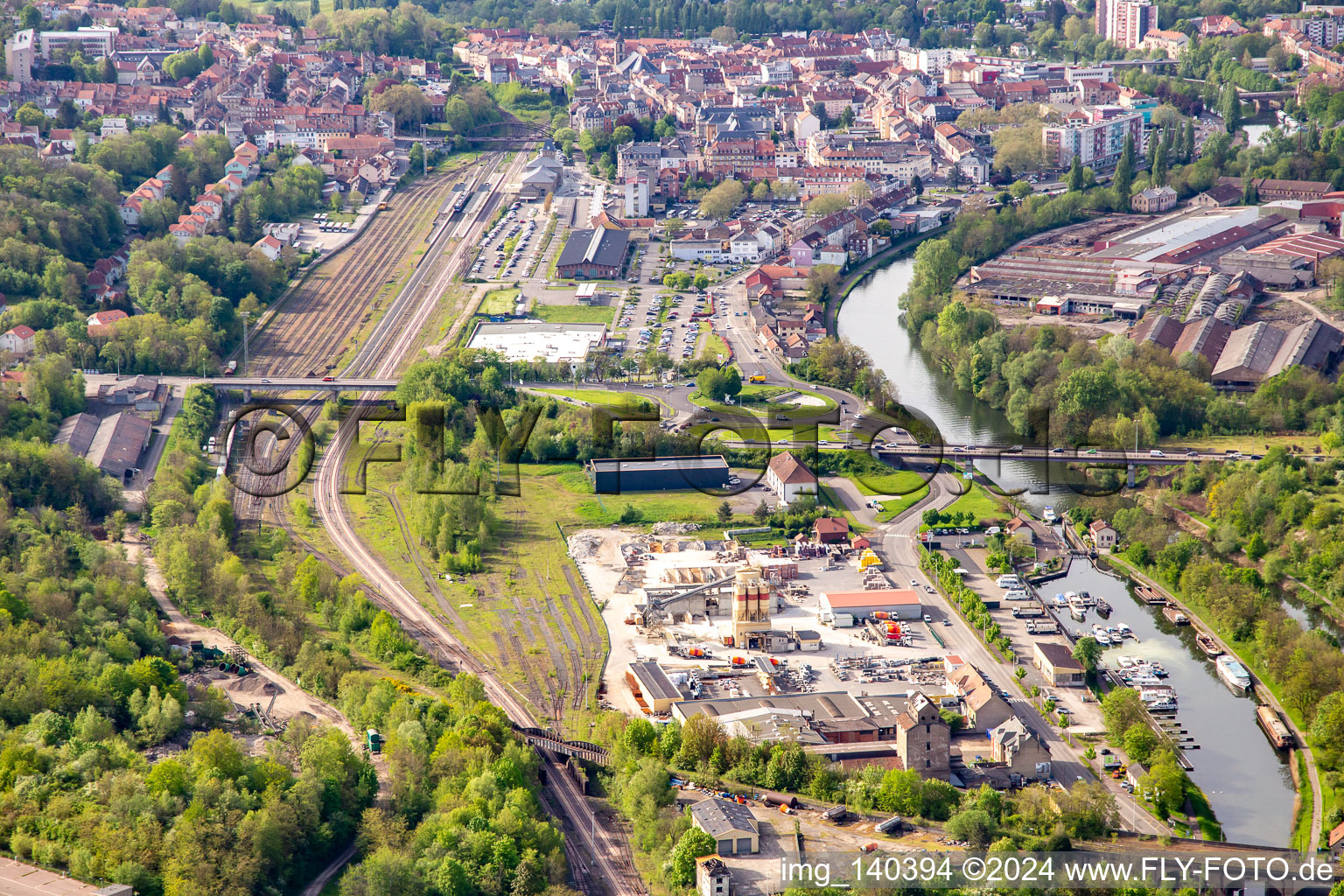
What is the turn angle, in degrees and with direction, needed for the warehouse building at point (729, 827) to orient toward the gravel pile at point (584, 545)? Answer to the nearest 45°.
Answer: approximately 180°

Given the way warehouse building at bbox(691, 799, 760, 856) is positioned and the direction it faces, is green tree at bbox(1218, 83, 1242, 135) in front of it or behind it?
behind

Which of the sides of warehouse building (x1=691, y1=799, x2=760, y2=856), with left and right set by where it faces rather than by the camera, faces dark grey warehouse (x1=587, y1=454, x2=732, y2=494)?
back

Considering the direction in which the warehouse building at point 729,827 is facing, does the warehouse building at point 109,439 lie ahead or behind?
behind

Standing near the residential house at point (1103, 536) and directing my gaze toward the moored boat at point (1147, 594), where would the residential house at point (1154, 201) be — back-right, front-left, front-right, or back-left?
back-left

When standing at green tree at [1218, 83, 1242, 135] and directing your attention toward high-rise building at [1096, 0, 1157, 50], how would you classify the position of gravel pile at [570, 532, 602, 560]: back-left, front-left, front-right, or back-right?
back-left

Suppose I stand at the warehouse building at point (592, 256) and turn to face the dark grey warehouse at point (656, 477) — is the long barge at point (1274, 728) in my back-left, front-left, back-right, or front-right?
front-left

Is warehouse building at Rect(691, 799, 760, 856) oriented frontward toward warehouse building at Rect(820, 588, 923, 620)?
no

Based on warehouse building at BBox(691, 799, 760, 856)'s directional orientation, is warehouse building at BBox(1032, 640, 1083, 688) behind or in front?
behind

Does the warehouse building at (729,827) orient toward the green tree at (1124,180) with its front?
no

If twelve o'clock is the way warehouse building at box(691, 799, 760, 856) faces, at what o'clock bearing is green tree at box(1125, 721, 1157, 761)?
The green tree is roughly at 8 o'clock from the warehouse building.

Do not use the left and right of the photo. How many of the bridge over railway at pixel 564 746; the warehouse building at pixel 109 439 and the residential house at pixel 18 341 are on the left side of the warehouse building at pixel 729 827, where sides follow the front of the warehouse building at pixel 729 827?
0

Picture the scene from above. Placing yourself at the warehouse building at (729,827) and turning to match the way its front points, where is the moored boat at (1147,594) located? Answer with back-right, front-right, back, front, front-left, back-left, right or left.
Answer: back-left

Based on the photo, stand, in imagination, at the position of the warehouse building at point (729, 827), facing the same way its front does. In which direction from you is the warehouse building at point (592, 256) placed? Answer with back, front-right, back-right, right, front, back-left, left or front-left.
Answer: back

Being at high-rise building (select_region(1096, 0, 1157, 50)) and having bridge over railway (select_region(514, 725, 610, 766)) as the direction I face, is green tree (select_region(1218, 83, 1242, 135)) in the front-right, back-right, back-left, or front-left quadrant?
front-left

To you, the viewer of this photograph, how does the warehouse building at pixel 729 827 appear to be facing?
facing the viewer

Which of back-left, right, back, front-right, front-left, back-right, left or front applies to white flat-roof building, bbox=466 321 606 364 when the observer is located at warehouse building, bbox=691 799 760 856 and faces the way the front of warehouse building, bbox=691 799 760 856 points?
back

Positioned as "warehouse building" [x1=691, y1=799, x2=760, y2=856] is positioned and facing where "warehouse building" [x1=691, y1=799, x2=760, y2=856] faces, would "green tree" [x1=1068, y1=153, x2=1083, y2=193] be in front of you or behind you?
behind

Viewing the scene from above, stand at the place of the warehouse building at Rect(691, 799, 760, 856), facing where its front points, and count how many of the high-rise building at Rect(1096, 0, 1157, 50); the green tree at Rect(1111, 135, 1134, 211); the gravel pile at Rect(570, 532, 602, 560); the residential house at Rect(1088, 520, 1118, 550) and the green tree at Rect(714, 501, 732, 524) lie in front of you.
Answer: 0

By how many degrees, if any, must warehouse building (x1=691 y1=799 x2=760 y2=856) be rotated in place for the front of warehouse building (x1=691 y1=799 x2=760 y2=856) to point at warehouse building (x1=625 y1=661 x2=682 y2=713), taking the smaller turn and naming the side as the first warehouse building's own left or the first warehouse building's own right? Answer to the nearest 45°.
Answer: approximately 180°

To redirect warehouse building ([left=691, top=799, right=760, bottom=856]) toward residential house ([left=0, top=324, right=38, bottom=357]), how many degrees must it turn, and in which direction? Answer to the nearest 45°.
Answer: approximately 135° to its right

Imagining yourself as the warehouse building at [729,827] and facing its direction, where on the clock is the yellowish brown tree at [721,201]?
The yellowish brown tree is roughly at 6 o'clock from the warehouse building.
